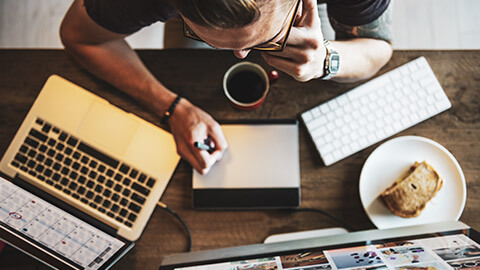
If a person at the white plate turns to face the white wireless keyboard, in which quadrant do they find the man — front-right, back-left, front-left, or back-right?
front-left

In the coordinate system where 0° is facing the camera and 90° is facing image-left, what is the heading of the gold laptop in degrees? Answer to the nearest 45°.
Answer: approximately 225°

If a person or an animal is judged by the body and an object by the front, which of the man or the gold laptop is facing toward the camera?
the man

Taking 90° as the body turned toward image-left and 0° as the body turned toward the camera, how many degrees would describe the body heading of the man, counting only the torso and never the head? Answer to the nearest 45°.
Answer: approximately 0°

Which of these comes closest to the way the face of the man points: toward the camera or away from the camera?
toward the camera

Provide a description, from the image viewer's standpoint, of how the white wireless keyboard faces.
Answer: facing away from the viewer and to the left of the viewer

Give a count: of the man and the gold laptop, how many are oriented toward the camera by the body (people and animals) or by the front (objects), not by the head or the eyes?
1

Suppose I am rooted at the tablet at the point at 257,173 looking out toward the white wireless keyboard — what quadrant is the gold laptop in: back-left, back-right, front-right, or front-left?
back-left
